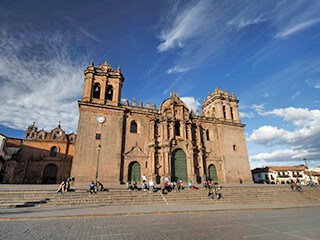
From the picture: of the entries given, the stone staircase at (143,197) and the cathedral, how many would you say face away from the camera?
0

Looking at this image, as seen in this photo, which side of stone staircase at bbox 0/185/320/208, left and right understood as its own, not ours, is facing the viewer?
front

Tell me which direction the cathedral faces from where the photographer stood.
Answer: facing the viewer and to the right of the viewer

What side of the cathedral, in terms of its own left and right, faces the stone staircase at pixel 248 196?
front

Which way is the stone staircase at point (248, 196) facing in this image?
toward the camera

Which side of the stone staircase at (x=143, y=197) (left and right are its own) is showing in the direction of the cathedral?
back

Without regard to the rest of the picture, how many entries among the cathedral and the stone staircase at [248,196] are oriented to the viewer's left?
0
